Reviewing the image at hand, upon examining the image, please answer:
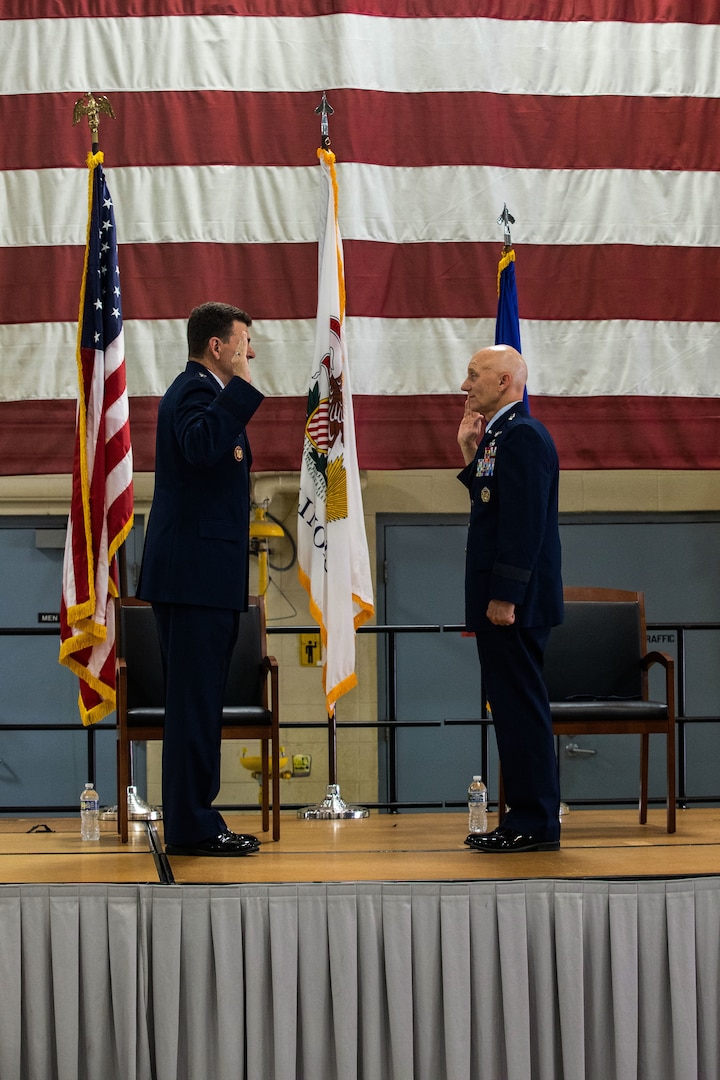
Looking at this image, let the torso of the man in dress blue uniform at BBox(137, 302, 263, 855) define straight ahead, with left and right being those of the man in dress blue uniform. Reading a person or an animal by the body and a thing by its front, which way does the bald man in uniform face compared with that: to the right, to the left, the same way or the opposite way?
the opposite way

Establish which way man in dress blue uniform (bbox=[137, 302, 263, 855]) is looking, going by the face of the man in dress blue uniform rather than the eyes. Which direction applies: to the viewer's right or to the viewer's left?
to the viewer's right

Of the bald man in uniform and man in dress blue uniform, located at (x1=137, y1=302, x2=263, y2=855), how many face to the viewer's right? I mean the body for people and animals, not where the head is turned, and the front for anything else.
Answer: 1

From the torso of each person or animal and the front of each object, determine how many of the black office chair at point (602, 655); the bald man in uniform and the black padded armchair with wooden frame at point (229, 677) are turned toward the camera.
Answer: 2

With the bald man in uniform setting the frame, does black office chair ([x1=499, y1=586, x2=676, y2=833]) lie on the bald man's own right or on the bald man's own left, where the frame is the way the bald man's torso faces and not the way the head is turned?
on the bald man's own right

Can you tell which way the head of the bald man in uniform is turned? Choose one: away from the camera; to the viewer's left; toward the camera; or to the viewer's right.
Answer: to the viewer's left

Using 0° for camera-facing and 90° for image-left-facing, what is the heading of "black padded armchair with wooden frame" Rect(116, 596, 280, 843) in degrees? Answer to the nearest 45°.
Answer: approximately 0°

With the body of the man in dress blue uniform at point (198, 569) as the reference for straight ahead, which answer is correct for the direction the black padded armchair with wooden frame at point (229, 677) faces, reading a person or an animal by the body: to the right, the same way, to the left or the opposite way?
to the right

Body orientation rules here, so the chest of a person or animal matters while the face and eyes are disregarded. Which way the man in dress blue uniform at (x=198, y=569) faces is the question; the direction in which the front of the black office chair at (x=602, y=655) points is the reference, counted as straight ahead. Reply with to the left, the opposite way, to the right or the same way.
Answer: to the left

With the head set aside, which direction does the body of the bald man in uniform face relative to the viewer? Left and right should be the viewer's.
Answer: facing to the left of the viewer

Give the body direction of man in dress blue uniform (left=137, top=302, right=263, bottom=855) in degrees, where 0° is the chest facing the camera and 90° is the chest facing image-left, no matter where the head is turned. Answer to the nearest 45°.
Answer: approximately 270°

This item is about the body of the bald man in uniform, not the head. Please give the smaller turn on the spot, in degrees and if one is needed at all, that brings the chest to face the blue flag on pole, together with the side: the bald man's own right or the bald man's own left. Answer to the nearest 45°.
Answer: approximately 90° to the bald man's own right
